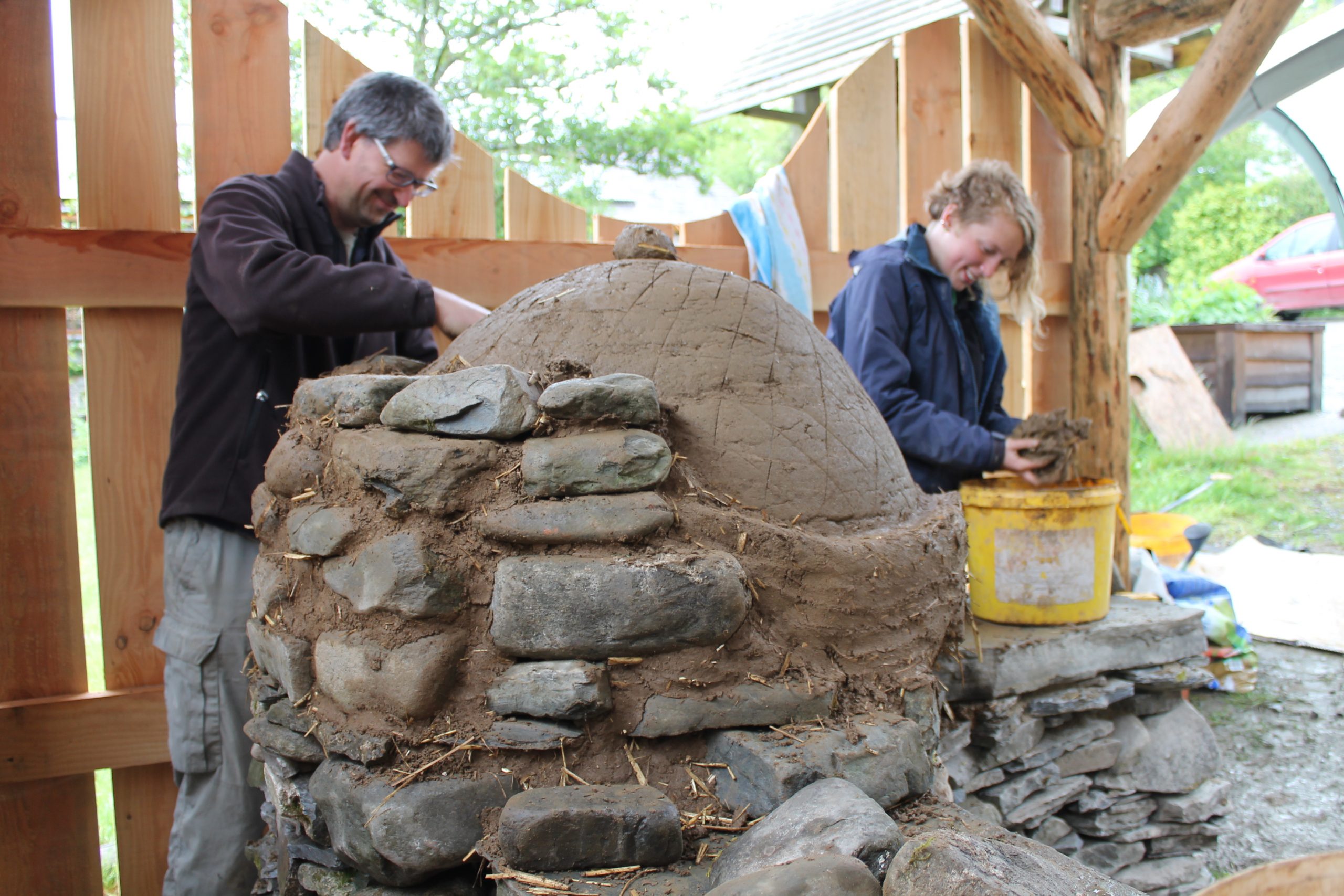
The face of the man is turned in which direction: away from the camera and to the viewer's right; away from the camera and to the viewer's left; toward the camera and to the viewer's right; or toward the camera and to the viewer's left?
toward the camera and to the viewer's right

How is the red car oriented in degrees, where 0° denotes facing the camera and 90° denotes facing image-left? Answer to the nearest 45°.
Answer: approximately 90°

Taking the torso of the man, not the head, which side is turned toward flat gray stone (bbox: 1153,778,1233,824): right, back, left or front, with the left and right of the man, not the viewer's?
front

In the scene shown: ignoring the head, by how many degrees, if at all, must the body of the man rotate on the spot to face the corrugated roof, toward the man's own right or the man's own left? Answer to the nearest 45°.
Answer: approximately 45° to the man's own left

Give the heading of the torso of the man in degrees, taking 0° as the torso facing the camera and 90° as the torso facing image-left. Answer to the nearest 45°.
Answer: approximately 270°

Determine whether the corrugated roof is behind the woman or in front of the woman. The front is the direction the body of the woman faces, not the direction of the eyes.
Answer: behind

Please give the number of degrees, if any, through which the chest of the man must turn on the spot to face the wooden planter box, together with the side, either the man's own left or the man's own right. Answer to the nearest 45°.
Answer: approximately 45° to the man's own left
